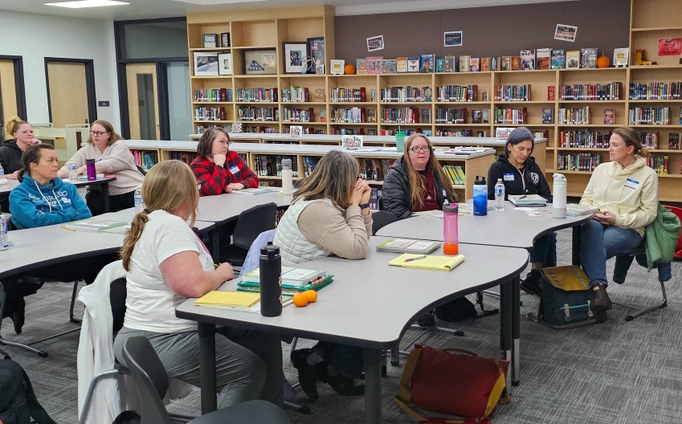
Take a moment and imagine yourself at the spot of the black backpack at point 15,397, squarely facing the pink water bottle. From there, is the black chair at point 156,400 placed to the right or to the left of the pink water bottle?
right

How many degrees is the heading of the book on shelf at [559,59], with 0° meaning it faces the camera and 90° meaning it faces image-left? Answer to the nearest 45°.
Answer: approximately 0°

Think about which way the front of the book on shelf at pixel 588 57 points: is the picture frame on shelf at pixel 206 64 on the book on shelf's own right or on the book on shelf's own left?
on the book on shelf's own right

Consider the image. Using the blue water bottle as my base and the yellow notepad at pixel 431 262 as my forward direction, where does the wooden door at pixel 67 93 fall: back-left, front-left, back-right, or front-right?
back-right

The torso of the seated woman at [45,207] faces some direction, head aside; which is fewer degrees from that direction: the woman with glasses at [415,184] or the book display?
the woman with glasses

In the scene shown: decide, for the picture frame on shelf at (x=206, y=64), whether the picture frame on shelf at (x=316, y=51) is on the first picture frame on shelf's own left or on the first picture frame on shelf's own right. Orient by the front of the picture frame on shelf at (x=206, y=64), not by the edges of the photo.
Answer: on the first picture frame on shelf's own left

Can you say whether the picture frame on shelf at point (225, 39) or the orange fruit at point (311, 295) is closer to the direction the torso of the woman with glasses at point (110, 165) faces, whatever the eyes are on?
the orange fruit
